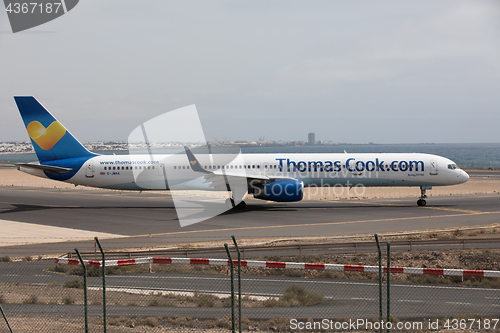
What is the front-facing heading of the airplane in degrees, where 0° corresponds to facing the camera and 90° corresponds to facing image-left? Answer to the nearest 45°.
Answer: approximately 270°

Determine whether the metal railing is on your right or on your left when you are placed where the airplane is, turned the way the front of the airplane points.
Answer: on your right

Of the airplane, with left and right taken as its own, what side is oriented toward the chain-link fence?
right
